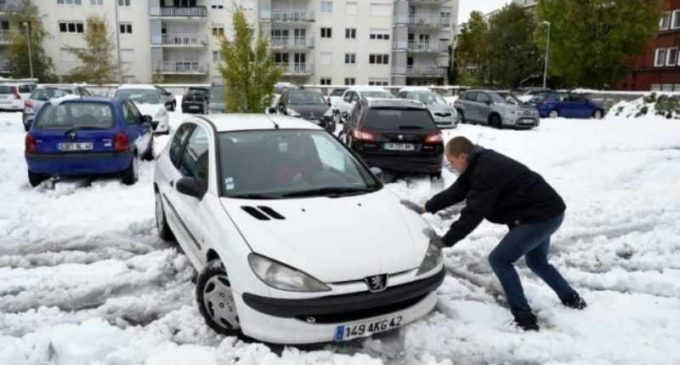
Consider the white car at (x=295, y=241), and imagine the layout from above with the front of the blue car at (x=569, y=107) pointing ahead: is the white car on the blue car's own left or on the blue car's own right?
on the blue car's own right

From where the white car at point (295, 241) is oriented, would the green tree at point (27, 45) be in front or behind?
behind

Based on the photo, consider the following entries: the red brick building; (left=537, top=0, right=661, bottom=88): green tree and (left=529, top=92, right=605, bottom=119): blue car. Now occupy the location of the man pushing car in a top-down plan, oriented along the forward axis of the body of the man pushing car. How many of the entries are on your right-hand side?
3

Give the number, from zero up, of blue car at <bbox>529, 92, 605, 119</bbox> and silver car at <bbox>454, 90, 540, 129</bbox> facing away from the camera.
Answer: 0

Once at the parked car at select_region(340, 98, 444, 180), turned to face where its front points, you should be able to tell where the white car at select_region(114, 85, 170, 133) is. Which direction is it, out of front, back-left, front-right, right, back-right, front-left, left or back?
front-left

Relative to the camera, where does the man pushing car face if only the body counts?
to the viewer's left

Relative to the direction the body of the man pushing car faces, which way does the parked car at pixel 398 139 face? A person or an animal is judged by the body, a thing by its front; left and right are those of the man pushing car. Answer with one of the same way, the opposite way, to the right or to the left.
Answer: to the right

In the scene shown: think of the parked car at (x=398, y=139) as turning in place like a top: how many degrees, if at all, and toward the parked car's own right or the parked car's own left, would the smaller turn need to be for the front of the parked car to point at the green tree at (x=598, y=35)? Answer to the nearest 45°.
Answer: approximately 45° to the parked car's own right

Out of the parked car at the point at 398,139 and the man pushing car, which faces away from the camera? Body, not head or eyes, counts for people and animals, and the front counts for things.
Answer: the parked car

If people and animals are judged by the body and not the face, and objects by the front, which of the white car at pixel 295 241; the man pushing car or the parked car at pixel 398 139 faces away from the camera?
the parked car

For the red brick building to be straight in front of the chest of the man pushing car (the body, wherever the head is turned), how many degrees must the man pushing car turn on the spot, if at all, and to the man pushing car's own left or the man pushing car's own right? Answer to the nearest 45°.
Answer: approximately 90° to the man pushing car's own right

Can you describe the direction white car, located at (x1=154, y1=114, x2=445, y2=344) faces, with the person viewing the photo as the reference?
facing the viewer and to the right of the viewer

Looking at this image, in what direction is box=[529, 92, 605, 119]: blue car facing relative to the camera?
to the viewer's right

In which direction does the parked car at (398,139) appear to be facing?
away from the camera

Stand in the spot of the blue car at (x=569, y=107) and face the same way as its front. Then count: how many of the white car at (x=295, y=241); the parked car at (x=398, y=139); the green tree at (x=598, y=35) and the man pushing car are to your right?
3

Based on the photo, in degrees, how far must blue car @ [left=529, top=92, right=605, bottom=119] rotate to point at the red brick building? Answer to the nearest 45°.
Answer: approximately 90° to its left

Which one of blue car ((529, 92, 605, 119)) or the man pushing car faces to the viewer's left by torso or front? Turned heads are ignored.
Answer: the man pushing car

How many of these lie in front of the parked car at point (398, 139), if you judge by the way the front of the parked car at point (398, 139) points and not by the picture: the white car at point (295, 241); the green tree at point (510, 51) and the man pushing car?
1

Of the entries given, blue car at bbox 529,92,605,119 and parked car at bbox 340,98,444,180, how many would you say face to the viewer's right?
1
